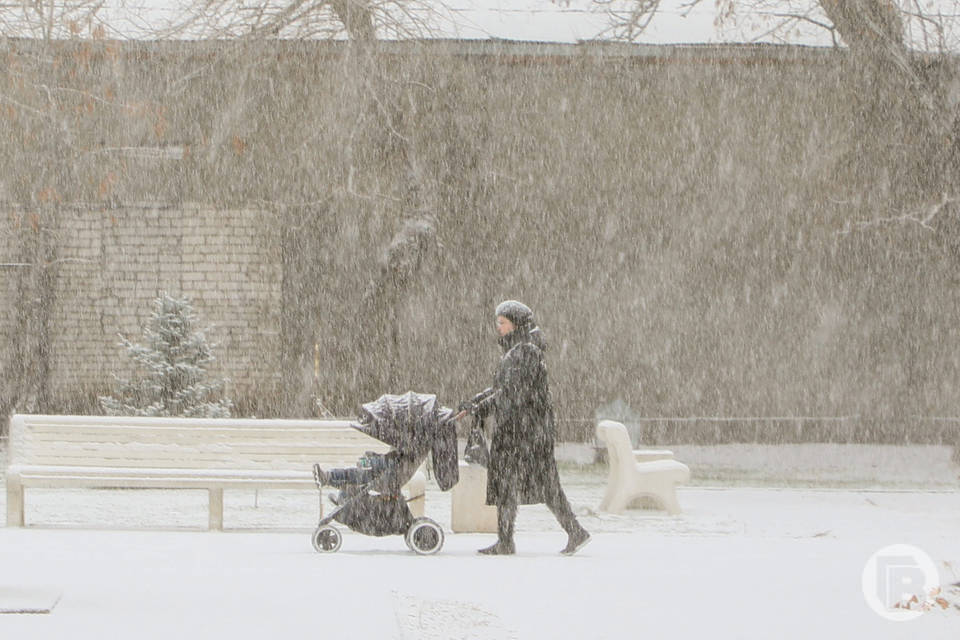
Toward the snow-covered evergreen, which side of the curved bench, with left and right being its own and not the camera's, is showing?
back

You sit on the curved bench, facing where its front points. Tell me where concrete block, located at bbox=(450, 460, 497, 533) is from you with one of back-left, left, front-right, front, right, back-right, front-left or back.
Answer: back-right

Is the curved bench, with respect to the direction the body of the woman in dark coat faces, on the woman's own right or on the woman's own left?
on the woman's own right

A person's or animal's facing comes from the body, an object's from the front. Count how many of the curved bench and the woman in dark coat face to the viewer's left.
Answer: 1

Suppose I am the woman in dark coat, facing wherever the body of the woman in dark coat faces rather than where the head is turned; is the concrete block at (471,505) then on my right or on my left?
on my right

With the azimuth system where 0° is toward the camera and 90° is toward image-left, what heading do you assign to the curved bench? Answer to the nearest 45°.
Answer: approximately 270°

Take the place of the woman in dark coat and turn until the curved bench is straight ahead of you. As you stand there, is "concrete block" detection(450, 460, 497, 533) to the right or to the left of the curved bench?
left

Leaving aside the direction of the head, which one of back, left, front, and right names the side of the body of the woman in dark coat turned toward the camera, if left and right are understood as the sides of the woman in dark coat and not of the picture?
left
